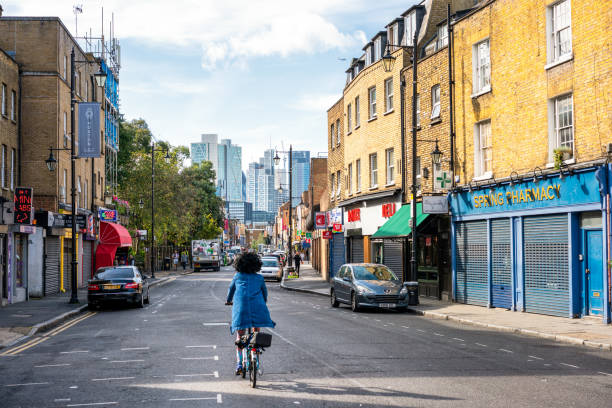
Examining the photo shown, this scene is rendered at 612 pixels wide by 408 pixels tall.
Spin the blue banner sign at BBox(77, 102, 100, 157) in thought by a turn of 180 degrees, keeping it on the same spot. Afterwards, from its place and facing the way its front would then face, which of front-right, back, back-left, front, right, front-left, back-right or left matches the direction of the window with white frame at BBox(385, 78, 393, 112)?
right

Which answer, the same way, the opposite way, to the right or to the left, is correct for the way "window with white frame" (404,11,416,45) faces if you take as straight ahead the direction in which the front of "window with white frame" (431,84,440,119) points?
the same way

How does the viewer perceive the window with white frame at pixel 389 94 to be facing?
facing the viewer and to the left of the viewer

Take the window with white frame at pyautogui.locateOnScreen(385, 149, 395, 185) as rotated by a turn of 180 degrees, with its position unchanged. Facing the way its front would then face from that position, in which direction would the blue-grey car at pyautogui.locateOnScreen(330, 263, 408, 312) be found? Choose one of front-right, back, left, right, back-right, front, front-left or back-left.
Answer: back-right

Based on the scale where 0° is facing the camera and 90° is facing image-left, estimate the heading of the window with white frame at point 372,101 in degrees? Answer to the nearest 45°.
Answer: approximately 45°

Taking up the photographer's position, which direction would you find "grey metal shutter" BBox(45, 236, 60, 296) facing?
facing the viewer and to the right of the viewer

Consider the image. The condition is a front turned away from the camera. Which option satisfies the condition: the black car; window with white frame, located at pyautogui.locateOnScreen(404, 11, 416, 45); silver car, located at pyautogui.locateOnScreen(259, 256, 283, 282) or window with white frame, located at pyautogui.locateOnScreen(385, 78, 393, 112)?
the black car

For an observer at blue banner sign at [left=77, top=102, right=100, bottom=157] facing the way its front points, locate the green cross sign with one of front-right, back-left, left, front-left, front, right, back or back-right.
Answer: front-left

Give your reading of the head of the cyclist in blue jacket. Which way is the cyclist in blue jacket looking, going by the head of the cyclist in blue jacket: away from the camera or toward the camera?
away from the camera

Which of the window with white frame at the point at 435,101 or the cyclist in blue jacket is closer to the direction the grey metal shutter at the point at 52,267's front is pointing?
the window with white frame

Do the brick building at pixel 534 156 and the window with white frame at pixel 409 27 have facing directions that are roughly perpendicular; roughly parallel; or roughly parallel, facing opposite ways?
roughly parallel

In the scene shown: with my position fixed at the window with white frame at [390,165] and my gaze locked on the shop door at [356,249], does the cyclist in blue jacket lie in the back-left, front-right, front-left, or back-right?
back-left

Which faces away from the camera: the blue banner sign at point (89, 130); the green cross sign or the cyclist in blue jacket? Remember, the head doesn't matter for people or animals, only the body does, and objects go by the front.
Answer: the cyclist in blue jacket

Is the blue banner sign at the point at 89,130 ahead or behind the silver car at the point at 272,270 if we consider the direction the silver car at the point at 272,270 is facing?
ahead
